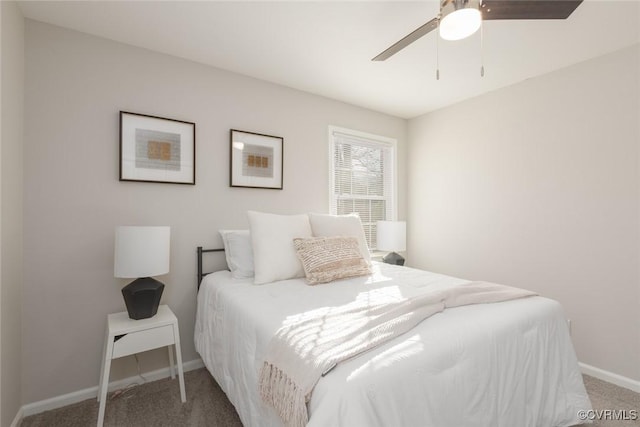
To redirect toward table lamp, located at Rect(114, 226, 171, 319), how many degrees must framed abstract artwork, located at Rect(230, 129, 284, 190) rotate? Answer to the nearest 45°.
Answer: approximately 90° to its right

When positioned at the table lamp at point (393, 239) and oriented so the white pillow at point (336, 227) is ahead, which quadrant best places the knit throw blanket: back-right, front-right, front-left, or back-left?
front-left

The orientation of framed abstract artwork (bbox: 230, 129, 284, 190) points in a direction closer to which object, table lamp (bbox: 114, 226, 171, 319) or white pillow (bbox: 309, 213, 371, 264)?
the white pillow

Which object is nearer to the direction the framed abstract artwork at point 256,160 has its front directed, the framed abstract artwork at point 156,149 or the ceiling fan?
the ceiling fan

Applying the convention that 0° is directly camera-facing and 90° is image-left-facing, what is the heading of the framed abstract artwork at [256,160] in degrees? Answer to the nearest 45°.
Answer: approximately 315°

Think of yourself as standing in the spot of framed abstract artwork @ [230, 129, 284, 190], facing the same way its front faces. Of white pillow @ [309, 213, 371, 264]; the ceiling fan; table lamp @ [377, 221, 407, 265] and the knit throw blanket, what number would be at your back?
0

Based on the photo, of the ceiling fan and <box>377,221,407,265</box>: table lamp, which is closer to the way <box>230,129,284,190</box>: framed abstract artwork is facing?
the ceiling fan

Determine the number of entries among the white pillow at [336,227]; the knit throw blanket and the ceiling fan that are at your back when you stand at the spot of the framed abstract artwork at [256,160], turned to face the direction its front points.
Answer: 0

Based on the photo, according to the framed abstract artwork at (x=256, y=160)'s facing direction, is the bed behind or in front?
in front

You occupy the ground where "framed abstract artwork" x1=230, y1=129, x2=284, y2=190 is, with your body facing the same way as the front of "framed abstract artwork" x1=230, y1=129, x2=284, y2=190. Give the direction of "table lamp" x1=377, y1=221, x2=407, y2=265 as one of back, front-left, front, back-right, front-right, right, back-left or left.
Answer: front-left

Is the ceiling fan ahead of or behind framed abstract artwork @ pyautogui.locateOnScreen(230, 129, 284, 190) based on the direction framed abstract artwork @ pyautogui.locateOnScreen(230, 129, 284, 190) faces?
ahead
